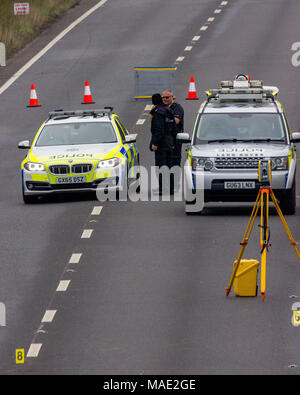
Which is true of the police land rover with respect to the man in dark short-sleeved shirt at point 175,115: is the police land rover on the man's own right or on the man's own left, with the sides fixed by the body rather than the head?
on the man's own left

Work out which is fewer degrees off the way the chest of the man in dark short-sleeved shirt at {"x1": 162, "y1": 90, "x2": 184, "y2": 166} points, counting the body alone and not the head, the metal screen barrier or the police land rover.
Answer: the police land rover

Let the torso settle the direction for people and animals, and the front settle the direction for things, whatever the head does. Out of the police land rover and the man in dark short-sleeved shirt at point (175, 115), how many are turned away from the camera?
0

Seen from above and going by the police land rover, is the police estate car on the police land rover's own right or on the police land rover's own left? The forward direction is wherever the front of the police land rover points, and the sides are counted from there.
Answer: on the police land rover's own right

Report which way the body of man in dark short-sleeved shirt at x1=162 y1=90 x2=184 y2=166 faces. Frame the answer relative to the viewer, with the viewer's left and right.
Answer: facing the viewer and to the left of the viewer

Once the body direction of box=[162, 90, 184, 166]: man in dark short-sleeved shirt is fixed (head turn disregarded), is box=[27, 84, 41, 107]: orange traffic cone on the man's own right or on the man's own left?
on the man's own right
